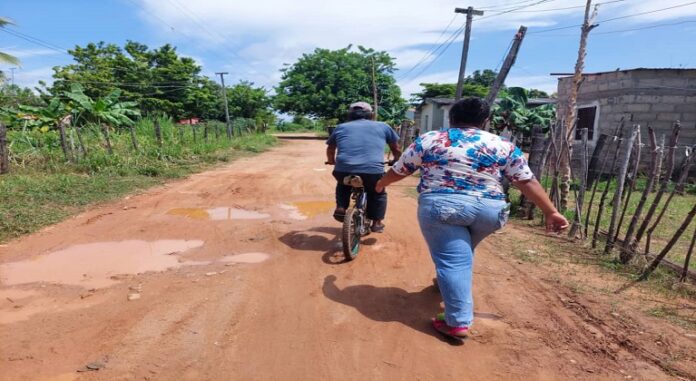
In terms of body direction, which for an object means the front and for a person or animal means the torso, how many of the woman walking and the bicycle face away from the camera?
2

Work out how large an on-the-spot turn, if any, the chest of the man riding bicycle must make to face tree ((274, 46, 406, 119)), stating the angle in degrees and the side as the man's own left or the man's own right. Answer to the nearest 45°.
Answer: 0° — they already face it

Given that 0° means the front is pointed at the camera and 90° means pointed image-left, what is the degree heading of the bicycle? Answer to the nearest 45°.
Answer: approximately 180°

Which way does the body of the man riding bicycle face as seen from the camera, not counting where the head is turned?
away from the camera

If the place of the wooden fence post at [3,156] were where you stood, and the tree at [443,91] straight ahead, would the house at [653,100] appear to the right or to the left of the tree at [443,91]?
right

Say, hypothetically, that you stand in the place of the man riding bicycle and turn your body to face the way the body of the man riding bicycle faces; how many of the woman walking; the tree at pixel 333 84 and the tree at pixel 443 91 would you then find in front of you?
2

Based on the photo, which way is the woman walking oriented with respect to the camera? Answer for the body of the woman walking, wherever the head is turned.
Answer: away from the camera

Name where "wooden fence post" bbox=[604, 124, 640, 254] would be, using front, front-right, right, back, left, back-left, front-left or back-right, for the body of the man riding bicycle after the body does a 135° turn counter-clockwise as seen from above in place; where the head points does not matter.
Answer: back-left

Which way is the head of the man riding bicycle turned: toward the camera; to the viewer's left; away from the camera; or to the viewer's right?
away from the camera

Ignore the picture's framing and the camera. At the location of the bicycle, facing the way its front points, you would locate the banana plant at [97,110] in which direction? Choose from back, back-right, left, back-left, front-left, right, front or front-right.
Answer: front-left

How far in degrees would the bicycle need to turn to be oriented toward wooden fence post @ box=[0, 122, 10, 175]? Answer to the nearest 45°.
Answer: approximately 45° to its left

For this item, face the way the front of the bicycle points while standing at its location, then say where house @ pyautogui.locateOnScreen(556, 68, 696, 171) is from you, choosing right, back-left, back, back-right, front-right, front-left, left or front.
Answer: front-right
